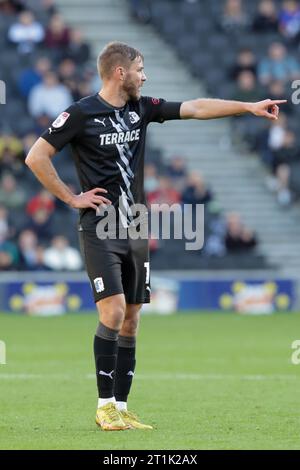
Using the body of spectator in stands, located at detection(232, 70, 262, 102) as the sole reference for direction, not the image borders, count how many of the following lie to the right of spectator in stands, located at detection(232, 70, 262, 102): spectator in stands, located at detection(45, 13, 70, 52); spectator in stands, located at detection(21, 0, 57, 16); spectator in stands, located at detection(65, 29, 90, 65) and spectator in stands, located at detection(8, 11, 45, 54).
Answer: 4

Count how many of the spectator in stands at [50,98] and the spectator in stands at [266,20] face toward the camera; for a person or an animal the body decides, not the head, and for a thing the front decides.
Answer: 2

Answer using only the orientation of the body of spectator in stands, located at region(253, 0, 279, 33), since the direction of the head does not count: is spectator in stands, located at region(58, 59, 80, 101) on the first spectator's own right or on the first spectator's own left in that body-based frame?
on the first spectator's own right

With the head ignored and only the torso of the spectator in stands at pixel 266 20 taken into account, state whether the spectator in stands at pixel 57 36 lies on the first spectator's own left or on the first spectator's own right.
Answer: on the first spectator's own right
